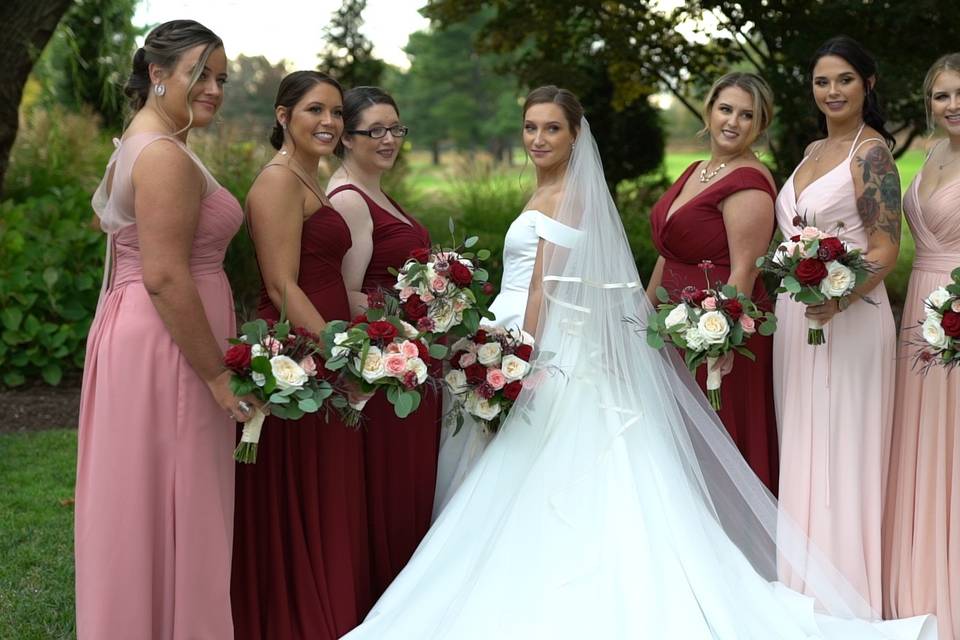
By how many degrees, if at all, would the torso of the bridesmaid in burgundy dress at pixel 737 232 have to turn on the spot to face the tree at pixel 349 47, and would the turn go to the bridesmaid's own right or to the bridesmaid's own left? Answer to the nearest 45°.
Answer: approximately 90° to the bridesmaid's own right

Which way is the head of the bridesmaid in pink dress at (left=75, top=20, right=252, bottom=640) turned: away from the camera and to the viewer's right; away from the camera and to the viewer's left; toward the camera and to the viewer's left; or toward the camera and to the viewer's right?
toward the camera and to the viewer's right

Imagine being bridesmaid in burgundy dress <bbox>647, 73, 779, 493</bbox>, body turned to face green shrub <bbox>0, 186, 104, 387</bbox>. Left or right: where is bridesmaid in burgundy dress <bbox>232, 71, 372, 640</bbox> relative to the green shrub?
left

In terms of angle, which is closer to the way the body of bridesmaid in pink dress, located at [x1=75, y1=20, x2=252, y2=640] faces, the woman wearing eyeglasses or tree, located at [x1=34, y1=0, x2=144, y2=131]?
the woman wearing eyeglasses

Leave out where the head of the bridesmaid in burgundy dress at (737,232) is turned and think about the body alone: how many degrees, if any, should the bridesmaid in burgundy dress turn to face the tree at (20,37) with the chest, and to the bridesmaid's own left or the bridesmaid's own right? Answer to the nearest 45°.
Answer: approximately 45° to the bridesmaid's own right

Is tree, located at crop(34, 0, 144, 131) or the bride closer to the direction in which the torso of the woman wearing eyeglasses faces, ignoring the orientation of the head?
the bride

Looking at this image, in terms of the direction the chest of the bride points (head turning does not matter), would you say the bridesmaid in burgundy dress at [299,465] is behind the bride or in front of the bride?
in front

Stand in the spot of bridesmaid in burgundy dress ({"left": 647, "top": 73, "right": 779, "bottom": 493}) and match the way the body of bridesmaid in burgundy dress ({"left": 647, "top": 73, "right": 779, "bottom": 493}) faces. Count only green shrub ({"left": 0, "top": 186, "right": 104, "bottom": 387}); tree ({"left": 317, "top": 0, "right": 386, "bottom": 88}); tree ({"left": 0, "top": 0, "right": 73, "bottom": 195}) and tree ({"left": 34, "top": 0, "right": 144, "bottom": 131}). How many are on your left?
0

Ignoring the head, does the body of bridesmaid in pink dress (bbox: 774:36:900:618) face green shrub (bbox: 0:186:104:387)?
no

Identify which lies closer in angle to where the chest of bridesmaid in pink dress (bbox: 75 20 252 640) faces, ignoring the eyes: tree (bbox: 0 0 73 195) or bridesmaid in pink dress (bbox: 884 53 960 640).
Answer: the bridesmaid in pink dress

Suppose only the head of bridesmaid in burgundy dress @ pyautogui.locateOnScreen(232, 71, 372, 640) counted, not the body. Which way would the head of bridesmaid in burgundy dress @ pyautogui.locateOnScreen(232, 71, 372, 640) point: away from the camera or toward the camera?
toward the camera

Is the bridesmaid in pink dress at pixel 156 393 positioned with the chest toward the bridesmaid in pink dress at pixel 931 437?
yes

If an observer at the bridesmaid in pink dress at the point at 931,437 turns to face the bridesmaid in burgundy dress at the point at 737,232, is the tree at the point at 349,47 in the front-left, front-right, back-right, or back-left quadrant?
front-right

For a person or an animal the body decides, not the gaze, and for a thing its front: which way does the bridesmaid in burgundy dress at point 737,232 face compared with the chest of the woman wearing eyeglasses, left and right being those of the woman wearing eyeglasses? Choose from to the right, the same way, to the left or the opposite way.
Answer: to the right

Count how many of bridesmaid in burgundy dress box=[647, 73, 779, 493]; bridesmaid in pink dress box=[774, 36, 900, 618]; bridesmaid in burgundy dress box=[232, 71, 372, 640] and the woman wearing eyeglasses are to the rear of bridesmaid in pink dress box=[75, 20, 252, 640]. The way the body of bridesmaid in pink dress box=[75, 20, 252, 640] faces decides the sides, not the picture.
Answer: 0

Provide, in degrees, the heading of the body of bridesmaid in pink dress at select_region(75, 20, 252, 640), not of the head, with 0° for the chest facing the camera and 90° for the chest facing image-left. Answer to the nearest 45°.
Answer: approximately 270°
